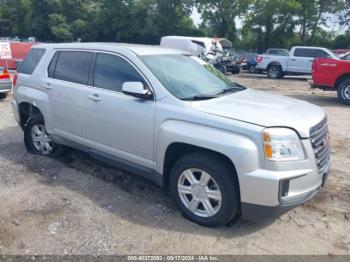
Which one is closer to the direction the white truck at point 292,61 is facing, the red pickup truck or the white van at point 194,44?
the red pickup truck

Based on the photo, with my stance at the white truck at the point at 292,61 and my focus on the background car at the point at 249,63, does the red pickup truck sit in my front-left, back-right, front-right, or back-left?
back-left

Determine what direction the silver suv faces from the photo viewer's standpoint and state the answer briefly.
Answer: facing the viewer and to the right of the viewer

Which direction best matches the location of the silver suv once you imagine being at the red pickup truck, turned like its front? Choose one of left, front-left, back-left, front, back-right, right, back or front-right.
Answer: right

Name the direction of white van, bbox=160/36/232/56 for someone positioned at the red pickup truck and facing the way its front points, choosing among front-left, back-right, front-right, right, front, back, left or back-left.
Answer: back-left
